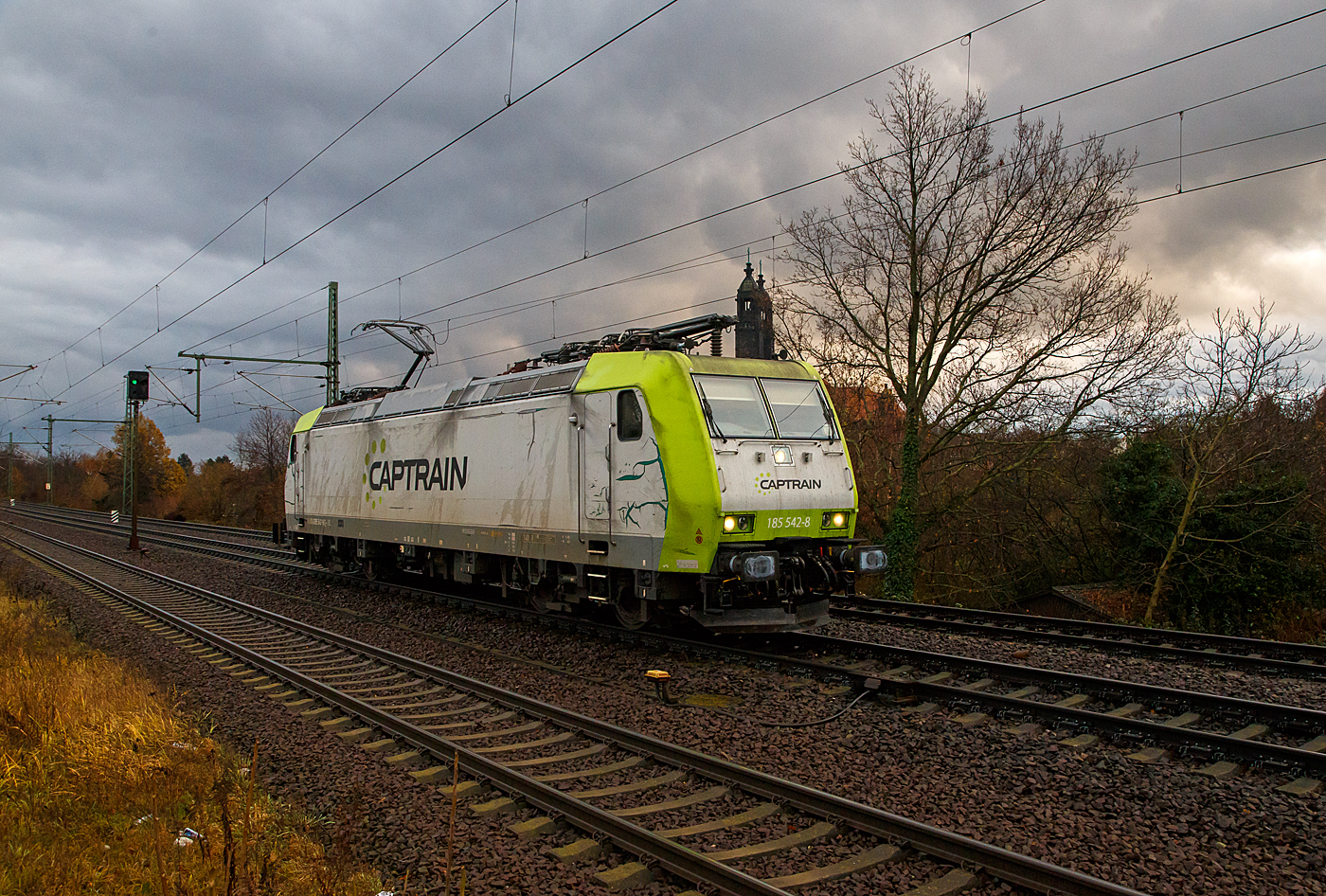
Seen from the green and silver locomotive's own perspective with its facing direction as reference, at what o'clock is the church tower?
The church tower is roughly at 8 o'clock from the green and silver locomotive.
